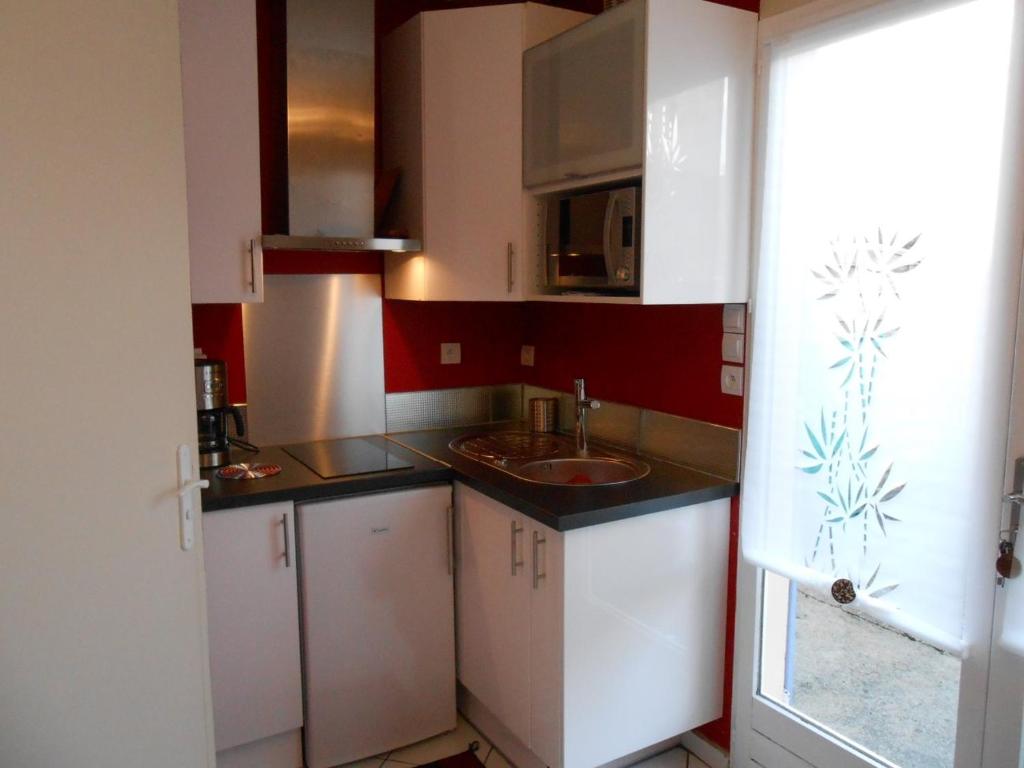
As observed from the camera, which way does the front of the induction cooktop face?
facing the viewer and to the right of the viewer

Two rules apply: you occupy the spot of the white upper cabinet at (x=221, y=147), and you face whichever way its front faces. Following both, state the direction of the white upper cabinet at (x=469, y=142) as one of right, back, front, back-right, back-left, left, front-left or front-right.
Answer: left

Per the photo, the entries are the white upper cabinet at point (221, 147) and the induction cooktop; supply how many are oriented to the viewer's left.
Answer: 0

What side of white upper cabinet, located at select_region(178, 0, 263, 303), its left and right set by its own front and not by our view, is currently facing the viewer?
front

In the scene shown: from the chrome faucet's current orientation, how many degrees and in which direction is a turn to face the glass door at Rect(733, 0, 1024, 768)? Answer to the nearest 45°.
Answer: approximately 90° to its left

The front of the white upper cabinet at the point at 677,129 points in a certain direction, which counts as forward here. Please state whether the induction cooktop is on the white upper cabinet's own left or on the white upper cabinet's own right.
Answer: on the white upper cabinet's own right

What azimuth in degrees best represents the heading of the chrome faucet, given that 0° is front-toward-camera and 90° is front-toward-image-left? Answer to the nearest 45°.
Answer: approximately 45°

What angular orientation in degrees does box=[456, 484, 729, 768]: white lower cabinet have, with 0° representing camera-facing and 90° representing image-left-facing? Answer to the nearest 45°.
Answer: approximately 45°

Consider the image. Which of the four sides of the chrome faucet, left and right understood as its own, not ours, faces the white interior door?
front

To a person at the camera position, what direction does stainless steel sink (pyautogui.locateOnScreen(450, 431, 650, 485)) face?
facing the viewer and to the left of the viewer

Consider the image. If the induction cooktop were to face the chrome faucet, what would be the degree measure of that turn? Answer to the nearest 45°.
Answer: approximately 45° to its left
